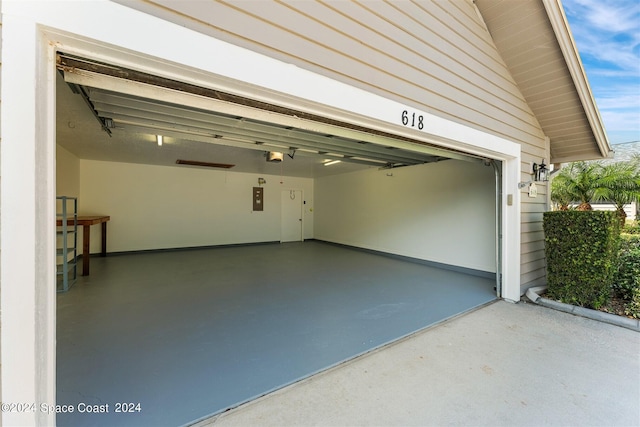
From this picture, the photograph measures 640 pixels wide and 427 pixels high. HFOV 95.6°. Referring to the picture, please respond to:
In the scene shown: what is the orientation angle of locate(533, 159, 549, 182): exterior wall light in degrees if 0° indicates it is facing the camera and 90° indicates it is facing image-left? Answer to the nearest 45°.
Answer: approximately 270°

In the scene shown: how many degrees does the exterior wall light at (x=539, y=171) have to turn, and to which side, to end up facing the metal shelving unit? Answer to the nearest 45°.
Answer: approximately 135° to its right

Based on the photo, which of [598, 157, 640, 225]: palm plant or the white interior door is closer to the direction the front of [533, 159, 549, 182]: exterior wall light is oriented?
the palm plant

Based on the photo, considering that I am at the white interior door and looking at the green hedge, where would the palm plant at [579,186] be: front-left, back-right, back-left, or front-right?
front-left

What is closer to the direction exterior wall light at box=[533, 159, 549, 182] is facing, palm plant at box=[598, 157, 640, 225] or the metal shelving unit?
the palm plant

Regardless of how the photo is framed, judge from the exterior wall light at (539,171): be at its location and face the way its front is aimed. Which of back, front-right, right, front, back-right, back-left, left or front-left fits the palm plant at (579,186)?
left

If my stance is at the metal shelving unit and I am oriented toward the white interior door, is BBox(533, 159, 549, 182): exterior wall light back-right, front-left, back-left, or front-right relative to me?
front-right
